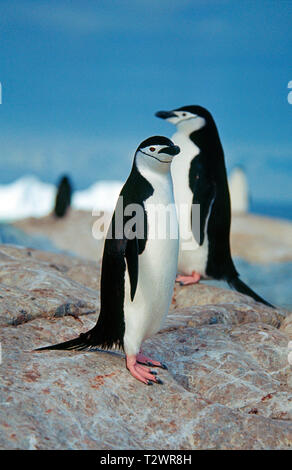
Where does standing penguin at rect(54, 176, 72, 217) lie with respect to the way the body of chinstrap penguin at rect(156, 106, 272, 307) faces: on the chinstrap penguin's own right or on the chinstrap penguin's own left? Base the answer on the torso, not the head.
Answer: on the chinstrap penguin's own right
